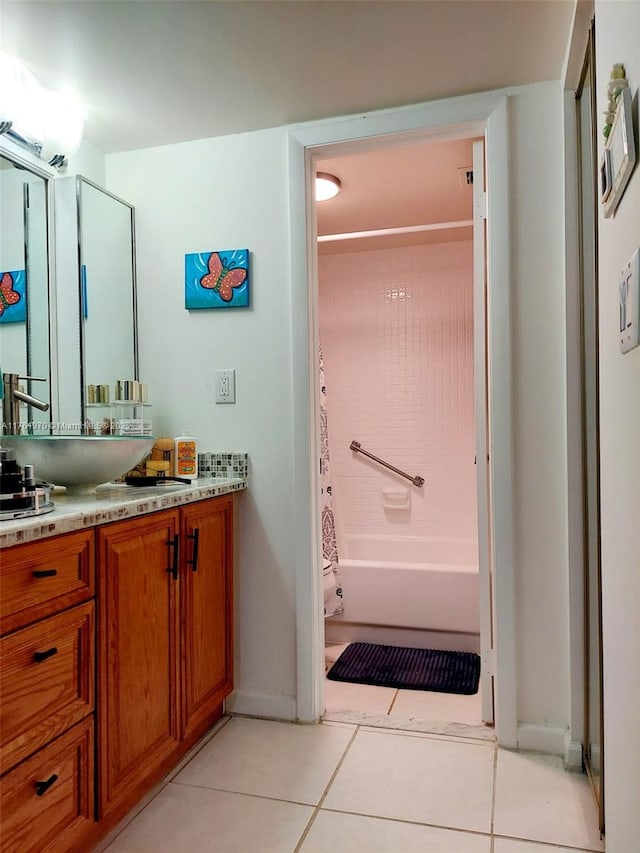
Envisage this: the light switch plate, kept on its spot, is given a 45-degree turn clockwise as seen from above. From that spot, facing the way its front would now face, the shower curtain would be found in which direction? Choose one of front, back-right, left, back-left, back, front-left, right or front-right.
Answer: front

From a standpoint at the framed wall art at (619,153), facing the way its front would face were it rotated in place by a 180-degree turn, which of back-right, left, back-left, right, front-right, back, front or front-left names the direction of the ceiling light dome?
back-left

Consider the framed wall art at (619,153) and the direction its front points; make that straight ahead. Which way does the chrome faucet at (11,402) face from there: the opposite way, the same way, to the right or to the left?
the opposite way

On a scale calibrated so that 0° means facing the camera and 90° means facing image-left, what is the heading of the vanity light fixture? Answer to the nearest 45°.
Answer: approximately 315°

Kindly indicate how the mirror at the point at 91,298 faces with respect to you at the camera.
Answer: facing the viewer and to the right of the viewer

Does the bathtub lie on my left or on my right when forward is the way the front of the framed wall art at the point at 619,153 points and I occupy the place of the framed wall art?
on my right

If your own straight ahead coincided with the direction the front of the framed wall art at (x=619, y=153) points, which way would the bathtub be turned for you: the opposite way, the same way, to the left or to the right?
to the left

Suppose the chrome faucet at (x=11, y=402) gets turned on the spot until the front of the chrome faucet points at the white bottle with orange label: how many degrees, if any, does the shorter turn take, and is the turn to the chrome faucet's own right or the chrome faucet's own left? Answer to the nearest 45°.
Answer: approximately 45° to the chrome faucet's own left

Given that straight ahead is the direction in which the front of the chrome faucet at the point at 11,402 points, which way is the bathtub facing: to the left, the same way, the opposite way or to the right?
to the right
